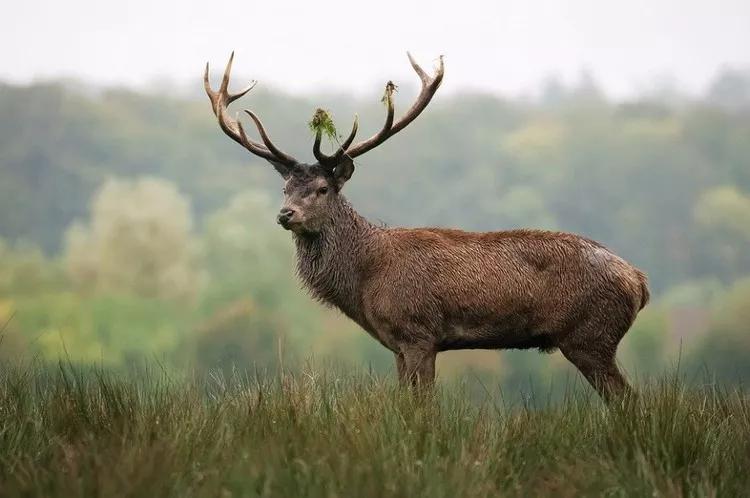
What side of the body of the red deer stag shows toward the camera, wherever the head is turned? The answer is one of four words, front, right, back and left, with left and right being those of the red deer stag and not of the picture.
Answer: left
